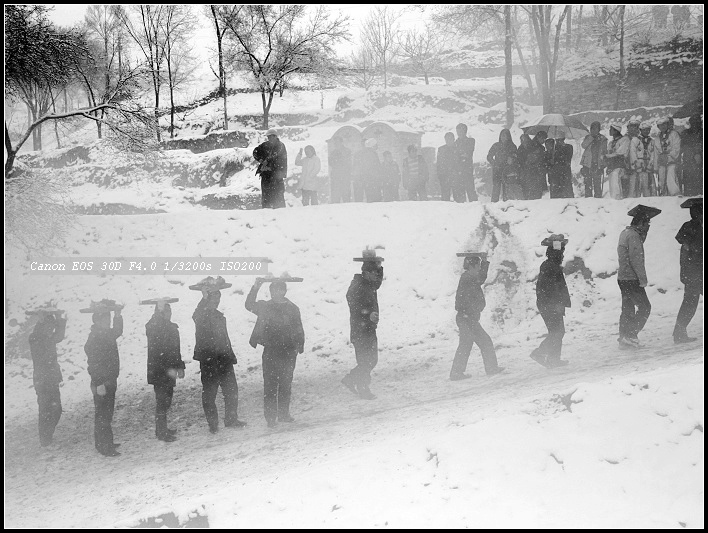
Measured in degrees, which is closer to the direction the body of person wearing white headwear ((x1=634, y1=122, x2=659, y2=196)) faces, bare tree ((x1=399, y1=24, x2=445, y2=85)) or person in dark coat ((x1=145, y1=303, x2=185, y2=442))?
the person in dark coat

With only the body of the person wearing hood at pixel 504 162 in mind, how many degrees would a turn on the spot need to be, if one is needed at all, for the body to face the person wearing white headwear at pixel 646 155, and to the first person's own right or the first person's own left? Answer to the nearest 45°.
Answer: approximately 90° to the first person's own left

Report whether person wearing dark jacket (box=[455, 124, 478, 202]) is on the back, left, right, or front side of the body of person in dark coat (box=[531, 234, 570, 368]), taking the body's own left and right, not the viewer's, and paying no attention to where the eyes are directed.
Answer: left
